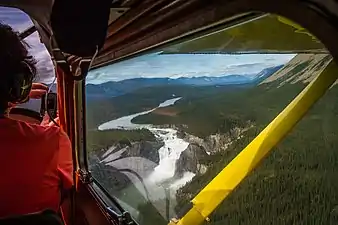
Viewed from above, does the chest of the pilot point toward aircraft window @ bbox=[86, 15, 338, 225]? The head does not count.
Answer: no

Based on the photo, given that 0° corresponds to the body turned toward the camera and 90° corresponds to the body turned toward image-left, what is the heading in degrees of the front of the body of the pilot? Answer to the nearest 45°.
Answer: approximately 180°
